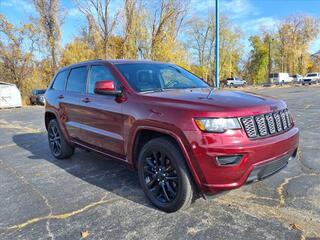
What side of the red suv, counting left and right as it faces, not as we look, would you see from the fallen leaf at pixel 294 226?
front

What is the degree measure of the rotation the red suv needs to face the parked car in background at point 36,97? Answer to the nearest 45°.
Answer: approximately 180°

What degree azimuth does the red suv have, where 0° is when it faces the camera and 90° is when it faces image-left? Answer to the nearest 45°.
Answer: approximately 315°

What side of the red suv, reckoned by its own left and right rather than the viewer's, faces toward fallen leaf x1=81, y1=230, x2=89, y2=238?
right

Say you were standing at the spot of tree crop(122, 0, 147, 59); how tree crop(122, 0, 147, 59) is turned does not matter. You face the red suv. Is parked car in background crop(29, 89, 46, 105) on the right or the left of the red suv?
right

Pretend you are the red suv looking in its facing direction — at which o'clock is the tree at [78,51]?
The tree is roughly at 7 o'clock from the red suv.

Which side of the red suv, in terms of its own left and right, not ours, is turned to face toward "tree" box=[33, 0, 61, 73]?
back

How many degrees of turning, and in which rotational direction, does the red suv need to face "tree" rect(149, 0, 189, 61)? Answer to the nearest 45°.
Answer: approximately 135° to its left

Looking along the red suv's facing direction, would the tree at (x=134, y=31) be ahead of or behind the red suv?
behind
